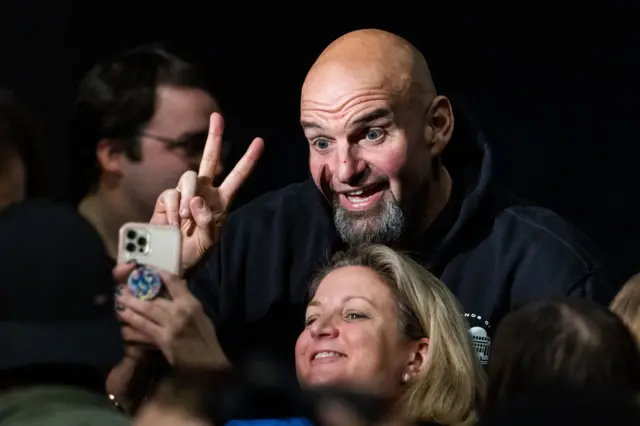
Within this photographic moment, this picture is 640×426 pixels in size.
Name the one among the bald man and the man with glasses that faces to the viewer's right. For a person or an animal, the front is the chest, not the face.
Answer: the man with glasses

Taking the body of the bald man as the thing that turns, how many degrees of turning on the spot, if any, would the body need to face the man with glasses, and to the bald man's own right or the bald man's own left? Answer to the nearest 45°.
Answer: approximately 45° to the bald man's own right

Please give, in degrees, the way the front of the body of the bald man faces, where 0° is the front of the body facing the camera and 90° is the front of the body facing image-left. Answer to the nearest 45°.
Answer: approximately 45°

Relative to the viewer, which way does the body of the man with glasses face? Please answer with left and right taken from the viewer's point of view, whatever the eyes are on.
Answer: facing to the right of the viewer

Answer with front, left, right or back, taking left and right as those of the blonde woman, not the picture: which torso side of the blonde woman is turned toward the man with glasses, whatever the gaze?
right

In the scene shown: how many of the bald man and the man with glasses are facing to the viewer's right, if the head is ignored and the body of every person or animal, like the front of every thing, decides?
1

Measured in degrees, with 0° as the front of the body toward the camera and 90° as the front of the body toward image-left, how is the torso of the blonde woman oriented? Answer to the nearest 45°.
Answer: approximately 45°

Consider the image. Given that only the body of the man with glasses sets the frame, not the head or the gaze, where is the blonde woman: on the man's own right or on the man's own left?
on the man's own right
